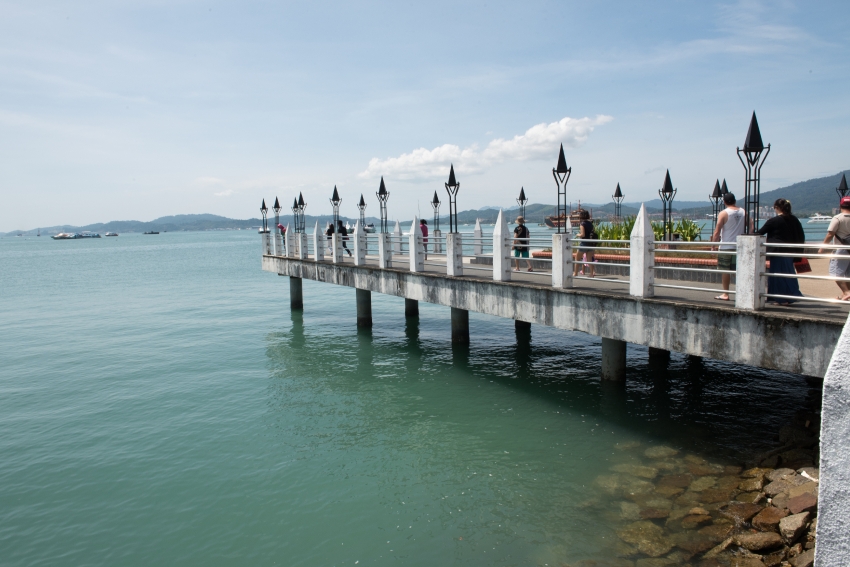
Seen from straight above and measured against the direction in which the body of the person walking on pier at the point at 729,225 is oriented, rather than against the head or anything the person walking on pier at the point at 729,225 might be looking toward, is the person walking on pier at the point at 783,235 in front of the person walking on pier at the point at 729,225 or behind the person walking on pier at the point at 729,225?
behind

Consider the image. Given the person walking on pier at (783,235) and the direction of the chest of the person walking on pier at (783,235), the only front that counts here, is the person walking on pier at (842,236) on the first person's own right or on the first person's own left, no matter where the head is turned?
on the first person's own right

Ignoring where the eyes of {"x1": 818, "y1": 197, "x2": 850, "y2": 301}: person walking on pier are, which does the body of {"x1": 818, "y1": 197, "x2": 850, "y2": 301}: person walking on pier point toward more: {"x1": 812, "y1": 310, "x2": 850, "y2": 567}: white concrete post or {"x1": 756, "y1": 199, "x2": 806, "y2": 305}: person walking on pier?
the person walking on pier

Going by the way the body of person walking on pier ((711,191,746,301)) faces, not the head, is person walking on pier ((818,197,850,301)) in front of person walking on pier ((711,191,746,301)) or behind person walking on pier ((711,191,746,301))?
behind

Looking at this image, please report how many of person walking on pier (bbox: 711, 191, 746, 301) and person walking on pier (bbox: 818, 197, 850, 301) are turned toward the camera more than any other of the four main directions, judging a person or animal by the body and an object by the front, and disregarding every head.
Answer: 0

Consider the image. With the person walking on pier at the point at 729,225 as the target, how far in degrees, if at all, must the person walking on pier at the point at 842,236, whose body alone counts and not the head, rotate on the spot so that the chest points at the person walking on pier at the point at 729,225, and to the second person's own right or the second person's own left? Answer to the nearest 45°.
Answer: approximately 45° to the second person's own left

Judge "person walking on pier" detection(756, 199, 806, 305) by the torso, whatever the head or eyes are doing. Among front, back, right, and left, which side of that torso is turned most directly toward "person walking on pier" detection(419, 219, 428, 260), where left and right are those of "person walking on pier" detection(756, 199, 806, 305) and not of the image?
front

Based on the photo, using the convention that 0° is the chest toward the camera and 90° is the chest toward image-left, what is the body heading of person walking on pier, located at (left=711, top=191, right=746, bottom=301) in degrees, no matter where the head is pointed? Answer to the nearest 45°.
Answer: approximately 135°

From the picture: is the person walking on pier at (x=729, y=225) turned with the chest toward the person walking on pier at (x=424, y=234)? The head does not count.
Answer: yes

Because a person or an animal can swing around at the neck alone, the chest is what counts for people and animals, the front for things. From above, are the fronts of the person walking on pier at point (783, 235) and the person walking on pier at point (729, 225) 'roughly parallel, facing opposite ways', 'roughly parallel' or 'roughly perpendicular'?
roughly parallel

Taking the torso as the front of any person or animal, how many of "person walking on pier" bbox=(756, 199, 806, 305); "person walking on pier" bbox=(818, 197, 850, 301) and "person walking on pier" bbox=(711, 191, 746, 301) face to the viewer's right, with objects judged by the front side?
0

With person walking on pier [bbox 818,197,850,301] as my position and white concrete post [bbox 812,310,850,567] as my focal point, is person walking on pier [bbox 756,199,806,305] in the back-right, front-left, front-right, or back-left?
front-right

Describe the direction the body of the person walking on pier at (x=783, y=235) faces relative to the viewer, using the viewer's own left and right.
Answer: facing away from the viewer and to the left of the viewer
